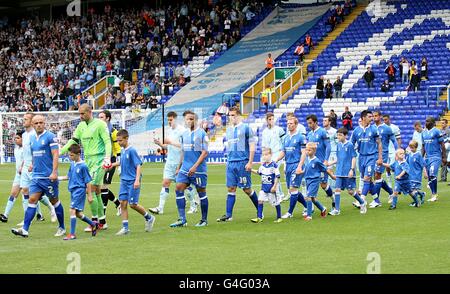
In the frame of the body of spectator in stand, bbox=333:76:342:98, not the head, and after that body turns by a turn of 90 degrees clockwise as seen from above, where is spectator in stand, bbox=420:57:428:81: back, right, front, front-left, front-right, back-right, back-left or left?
back

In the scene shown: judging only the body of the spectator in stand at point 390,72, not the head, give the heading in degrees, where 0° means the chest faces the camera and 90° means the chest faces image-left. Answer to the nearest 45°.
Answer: approximately 0°

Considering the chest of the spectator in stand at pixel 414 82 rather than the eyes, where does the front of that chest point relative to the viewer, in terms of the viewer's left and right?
facing the viewer

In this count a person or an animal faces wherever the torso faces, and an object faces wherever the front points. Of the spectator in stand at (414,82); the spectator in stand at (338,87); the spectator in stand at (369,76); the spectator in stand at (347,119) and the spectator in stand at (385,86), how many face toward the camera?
5

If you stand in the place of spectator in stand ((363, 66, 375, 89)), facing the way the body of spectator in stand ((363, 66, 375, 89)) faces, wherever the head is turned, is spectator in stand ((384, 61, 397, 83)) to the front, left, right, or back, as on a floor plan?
left

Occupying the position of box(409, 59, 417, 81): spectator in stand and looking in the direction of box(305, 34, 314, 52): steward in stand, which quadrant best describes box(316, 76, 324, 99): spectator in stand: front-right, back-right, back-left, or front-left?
front-left

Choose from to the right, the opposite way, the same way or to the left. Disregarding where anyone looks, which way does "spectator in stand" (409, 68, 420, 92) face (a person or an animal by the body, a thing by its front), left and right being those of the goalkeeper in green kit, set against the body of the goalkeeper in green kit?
the same way

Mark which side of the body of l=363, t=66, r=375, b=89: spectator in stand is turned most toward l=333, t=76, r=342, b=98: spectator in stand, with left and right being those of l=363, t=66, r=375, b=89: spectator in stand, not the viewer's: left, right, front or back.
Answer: right

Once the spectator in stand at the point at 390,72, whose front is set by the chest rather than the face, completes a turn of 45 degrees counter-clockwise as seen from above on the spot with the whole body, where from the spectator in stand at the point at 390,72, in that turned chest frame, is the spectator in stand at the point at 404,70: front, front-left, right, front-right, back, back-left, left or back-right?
front-left

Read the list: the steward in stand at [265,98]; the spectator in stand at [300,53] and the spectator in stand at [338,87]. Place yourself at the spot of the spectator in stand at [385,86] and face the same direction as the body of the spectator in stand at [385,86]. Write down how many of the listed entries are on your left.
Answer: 0

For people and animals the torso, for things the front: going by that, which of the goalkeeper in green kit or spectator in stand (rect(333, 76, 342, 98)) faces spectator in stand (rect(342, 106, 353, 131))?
spectator in stand (rect(333, 76, 342, 98))

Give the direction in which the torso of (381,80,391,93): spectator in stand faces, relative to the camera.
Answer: toward the camera

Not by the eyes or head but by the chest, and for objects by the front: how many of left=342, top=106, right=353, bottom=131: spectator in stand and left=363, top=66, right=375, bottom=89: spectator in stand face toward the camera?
2

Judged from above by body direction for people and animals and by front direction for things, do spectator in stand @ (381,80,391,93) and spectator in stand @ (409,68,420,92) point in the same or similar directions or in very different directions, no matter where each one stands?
same or similar directions

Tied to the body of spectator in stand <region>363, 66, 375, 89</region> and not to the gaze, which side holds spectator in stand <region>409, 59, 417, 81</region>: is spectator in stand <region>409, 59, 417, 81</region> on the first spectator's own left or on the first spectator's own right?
on the first spectator's own left

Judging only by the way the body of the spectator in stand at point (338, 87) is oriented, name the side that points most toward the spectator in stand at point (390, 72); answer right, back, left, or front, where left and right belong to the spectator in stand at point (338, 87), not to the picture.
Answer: left

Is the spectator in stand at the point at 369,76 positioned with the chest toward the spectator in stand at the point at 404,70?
no

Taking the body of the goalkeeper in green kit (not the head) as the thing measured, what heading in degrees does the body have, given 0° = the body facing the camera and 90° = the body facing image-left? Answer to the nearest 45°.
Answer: approximately 45°

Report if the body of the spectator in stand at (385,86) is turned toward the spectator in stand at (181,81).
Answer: no

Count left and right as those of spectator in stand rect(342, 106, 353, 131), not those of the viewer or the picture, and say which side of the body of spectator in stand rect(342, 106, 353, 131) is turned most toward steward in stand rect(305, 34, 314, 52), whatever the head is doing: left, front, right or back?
back

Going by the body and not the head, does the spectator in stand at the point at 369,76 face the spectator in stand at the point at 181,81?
no

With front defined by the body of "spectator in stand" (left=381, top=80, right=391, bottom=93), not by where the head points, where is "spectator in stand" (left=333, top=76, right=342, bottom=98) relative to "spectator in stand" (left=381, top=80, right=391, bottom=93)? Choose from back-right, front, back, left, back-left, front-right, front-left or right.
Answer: right
